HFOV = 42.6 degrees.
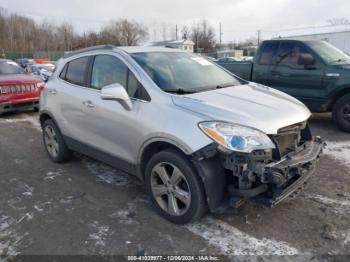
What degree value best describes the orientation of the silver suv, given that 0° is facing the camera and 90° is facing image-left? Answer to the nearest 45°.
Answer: approximately 315°

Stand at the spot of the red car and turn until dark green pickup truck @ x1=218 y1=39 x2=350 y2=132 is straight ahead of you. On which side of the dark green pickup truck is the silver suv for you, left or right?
right

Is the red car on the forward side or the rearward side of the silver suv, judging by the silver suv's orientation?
on the rearward side

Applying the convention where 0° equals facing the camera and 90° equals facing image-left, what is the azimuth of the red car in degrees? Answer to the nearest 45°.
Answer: approximately 315°

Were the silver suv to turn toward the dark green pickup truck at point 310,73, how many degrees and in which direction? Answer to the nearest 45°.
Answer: approximately 90° to its left
